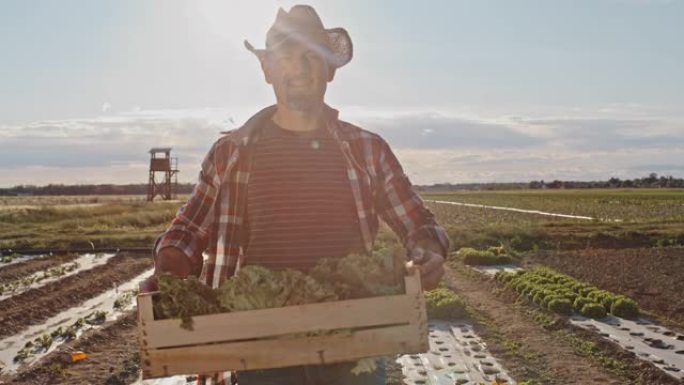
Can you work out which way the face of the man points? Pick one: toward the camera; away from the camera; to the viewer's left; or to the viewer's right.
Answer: toward the camera

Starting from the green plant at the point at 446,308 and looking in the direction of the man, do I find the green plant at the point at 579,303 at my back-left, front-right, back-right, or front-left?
back-left

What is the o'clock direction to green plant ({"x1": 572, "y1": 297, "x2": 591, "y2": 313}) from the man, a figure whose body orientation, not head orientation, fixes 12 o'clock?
The green plant is roughly at 7 o'clock from the man.

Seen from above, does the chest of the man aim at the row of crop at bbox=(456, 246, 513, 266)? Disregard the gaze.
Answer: no

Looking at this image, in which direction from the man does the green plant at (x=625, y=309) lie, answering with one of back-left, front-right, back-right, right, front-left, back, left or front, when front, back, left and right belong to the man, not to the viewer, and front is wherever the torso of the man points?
back-left

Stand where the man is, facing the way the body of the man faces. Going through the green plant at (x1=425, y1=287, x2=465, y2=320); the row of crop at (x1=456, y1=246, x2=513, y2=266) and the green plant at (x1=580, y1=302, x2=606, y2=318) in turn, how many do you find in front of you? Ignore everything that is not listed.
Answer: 0

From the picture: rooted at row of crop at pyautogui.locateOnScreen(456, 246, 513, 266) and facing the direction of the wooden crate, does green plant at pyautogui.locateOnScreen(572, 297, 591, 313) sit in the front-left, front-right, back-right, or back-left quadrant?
front-left

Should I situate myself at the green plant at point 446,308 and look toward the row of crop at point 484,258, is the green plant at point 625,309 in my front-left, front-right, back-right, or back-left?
front-right

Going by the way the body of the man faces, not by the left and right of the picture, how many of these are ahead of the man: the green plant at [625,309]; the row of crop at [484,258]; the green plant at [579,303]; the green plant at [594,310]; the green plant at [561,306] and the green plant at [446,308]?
0

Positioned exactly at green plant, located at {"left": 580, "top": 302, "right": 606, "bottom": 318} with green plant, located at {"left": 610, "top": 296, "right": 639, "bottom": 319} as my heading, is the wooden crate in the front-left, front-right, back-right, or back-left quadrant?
back-right

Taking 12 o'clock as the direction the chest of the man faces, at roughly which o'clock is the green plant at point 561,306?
The green plant is roughly at 7 o'clock from the man.

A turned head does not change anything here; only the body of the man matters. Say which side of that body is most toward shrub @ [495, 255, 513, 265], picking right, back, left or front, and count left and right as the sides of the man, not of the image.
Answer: back

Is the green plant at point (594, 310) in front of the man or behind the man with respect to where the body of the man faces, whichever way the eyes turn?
behind

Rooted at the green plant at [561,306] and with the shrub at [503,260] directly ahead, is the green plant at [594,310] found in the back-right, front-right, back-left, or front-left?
back-right

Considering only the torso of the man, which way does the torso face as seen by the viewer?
toward the camera
